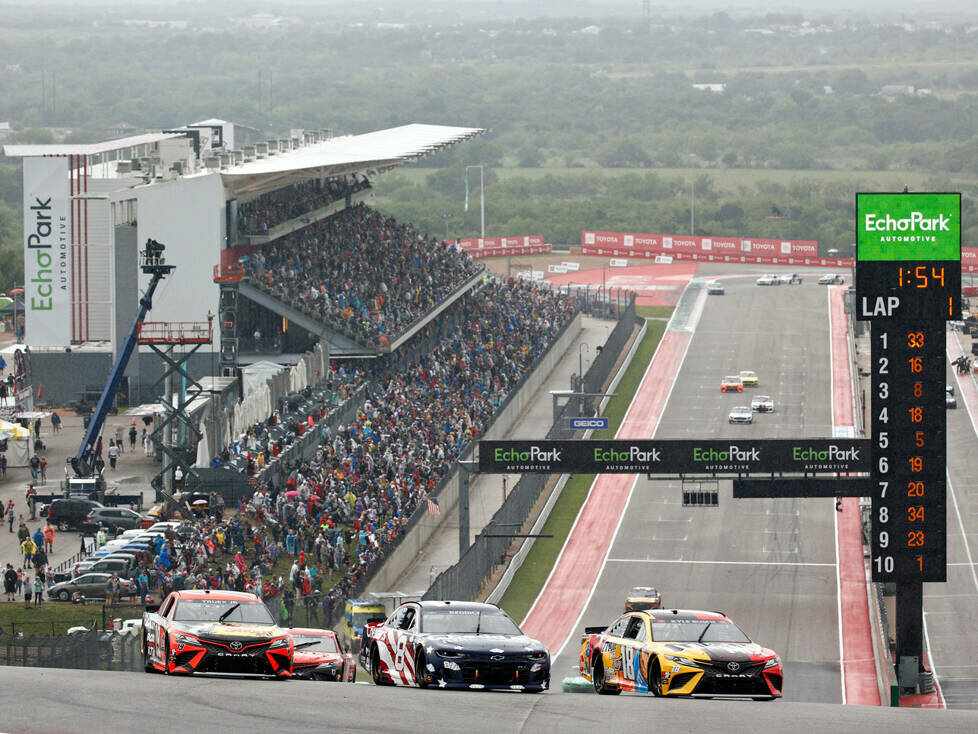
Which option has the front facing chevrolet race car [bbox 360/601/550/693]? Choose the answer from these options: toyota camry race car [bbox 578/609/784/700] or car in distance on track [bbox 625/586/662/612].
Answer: the car in distance on track

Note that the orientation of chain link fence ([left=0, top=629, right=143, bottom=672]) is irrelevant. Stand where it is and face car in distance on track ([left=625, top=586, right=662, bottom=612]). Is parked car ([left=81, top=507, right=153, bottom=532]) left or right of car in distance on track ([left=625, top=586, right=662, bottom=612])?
left

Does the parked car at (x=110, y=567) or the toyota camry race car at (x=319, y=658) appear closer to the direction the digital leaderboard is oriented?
the toyota camry race car

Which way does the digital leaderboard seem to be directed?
toward the camera

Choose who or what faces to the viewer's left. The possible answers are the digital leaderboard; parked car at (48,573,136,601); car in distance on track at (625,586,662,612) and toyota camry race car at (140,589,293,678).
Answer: the parked car

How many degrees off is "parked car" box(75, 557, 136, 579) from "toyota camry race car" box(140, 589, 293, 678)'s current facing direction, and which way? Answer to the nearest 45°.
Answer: approximately 180°

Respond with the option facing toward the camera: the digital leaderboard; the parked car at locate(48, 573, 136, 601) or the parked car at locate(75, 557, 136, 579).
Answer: the digital leaderboard

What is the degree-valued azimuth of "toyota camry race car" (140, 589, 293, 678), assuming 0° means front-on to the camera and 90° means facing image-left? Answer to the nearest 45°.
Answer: approximately 0°

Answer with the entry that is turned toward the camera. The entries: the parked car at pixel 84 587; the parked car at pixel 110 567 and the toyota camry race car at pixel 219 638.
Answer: the toyota camry race car

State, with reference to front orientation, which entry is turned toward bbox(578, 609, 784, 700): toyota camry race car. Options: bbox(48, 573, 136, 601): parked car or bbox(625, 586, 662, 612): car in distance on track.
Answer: the car in distance on track

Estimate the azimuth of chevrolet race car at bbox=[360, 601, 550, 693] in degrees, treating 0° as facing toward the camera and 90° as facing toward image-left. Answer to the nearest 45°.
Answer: approximately 315°

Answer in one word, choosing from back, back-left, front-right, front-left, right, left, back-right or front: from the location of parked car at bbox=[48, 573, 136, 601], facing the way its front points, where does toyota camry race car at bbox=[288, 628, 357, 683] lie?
left

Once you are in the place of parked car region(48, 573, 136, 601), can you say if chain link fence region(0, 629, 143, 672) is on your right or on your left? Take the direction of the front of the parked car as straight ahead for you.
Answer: on your left

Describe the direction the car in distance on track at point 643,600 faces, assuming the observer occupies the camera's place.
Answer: facing the viewer

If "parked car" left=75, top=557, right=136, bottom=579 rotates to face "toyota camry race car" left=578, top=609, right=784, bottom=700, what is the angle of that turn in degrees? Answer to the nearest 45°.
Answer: approximately 90° to its left

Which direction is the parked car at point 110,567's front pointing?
to the viewer's left

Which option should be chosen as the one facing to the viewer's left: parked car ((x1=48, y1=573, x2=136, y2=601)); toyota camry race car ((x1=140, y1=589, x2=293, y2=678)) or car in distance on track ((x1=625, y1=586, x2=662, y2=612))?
the parked car

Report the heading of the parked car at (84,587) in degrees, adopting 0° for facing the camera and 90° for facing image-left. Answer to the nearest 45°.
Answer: approximately 90°
